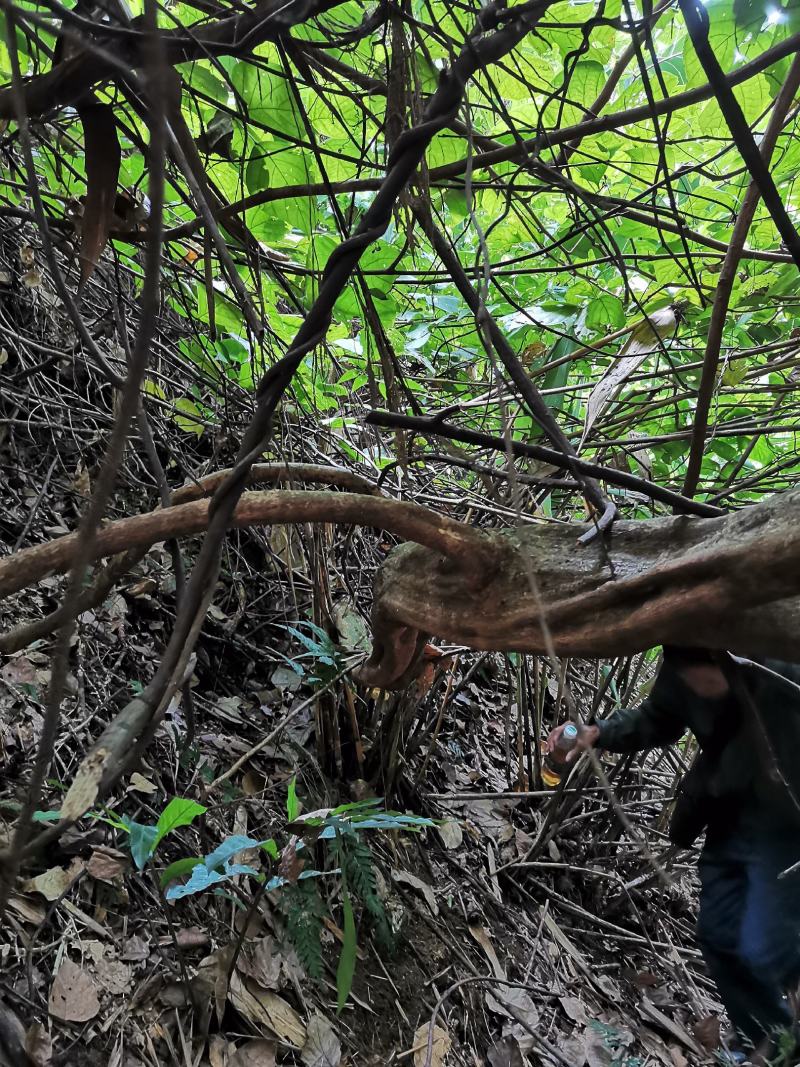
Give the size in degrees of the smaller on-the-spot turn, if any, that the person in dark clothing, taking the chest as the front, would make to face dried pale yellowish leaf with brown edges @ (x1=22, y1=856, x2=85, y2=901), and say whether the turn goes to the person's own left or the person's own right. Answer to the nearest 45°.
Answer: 0° — they already face it

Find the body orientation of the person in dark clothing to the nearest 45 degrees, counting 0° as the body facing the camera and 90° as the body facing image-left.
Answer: approximately 45°

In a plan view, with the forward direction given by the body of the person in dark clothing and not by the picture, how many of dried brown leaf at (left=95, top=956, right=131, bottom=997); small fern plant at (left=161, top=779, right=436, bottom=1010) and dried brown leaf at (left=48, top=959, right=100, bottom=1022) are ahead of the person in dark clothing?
3

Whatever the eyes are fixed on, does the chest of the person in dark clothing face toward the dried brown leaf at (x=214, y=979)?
yes

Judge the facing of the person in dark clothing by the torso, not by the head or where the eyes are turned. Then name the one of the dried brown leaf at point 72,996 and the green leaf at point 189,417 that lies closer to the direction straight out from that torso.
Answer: the dried brown leaf

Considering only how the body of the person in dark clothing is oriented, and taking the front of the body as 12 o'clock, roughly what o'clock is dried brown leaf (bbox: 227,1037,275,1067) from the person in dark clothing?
The dried brown leaf is roughly at 12 o'clock from the person in dark clothing.

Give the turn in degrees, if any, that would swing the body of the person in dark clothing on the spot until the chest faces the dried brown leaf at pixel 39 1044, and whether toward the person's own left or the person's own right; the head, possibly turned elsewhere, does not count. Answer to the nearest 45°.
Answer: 0° — they already face it
